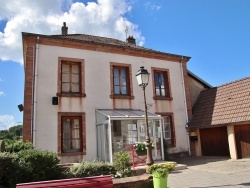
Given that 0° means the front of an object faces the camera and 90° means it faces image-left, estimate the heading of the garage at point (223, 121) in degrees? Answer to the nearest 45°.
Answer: approximately 45°

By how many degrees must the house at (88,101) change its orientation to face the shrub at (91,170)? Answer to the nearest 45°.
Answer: approximately 45° to its right

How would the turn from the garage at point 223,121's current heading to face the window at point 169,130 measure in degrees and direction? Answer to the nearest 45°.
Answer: approximately 45° to its right

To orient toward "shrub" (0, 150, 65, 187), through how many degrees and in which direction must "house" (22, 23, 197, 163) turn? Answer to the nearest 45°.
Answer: approximately 45° to its right

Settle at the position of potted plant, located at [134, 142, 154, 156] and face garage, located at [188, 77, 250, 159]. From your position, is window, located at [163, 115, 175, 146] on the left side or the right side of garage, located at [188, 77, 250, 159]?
left

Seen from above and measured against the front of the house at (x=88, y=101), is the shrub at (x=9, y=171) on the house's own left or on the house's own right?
on the house's own right

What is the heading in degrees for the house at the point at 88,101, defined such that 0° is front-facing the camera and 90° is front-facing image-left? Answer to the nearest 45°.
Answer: approximately 315°
